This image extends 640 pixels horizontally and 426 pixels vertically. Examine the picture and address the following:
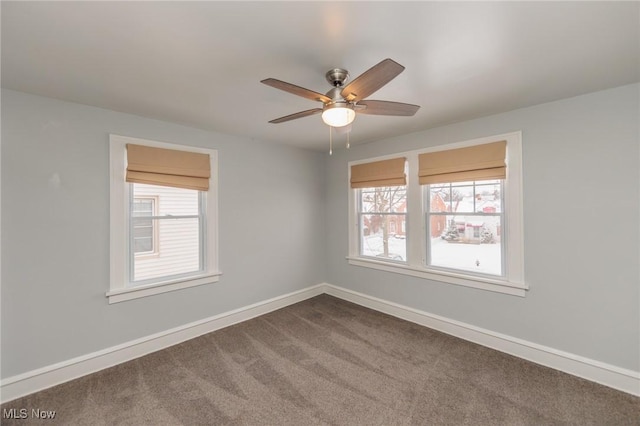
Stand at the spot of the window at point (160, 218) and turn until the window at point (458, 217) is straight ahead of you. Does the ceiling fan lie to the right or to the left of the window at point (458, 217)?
right

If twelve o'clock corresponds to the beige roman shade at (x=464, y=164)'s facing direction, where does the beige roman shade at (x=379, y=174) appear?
the beige roman shade at (x=379, y=174) is roughly at 2 o'clock from the beige roman shade at (x=464, y=164).

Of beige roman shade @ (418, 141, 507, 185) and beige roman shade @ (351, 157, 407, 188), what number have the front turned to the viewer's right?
0

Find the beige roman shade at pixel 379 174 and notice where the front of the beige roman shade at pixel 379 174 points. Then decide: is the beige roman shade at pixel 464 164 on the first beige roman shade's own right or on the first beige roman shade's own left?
on the first beige roman shade's own left

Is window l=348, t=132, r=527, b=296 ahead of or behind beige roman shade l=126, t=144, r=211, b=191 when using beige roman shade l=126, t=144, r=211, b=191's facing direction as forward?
ahead

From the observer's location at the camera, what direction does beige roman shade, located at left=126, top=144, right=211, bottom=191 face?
facing the viewer and to the right of the viewer

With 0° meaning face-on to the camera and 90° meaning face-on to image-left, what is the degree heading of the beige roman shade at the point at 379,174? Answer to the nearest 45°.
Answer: approximately 45°

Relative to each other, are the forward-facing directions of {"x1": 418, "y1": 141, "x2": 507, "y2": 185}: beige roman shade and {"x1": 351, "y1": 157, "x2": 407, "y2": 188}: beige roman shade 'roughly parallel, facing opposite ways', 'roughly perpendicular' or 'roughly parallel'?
roughly parallel

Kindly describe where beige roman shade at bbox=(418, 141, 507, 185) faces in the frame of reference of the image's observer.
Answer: facing the viewer and to the left of the viewer
